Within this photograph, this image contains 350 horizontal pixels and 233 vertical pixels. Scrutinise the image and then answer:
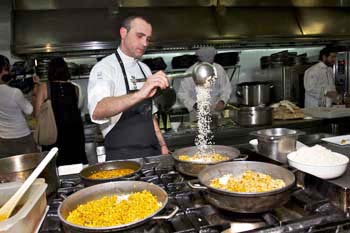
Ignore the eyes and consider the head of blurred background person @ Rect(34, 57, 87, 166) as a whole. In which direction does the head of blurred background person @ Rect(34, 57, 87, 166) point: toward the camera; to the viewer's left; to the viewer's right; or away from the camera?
away from the camera

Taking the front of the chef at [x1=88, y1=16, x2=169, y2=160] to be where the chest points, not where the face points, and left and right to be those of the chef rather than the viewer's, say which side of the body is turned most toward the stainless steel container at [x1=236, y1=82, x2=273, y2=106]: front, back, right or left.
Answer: left

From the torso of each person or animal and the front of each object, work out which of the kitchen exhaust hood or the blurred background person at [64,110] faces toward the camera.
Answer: the kitchen exhaust hood

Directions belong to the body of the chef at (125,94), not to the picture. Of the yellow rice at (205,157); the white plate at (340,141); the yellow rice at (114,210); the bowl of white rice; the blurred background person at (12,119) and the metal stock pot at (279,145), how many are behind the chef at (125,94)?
1

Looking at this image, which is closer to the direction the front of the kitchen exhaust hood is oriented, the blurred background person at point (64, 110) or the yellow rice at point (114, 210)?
the yellow rice

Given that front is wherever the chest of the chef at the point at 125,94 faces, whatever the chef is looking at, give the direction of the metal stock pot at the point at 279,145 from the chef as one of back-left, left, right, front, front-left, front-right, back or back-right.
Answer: front

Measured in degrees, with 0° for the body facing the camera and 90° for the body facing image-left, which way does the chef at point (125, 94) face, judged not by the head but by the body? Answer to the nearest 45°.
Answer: approximately 315°

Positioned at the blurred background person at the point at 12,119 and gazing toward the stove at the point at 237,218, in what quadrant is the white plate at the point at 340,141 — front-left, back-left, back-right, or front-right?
front-left

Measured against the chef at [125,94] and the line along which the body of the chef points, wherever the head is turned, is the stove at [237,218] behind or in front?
in front

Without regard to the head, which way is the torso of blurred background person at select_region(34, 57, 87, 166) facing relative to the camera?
away from the camera

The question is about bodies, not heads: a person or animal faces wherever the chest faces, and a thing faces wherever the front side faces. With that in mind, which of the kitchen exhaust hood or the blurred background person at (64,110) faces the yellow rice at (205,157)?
the kitchen exhaust hood

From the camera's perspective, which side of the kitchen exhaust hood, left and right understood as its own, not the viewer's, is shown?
front

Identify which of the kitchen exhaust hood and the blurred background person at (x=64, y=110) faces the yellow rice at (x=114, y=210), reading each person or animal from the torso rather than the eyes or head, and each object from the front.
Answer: the kitchen exhaust hood

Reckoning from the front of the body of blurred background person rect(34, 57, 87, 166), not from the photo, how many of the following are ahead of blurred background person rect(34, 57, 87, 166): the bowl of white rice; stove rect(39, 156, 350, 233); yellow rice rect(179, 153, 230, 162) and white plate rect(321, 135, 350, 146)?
0

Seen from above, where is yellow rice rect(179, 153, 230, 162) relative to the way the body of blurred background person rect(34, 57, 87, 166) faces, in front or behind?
behind

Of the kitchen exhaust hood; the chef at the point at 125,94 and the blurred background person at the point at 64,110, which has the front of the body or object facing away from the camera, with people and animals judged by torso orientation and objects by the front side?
the blurred background person

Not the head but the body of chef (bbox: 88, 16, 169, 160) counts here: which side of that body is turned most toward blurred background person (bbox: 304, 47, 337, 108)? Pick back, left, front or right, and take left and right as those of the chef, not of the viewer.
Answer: left

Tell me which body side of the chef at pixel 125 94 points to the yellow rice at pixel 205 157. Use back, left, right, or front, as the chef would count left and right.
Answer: front

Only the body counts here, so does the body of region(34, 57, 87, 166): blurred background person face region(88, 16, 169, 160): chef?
no
